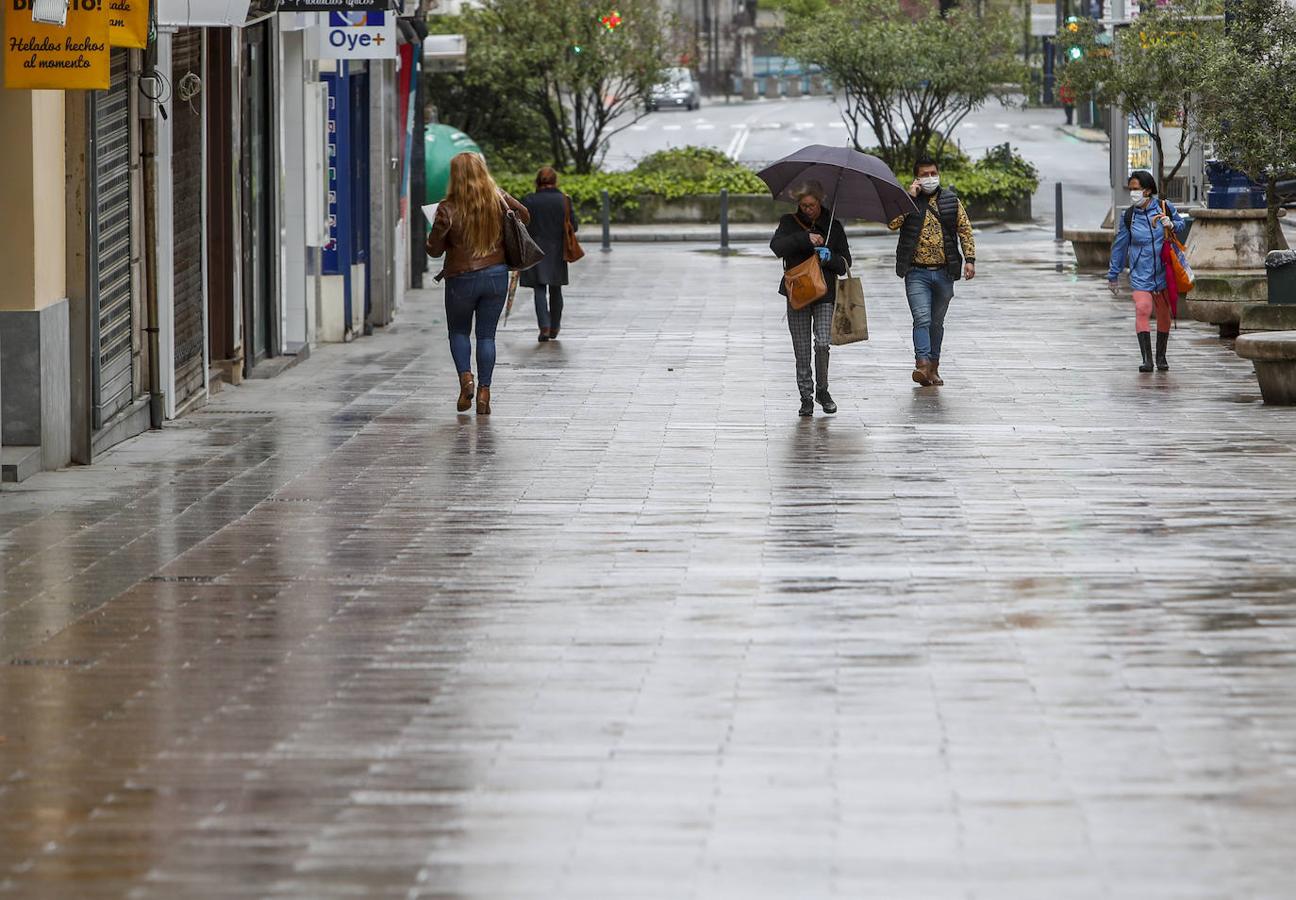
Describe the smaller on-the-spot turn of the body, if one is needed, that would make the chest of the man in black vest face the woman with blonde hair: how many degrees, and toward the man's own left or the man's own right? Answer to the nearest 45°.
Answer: approximately 45° to the man's own right

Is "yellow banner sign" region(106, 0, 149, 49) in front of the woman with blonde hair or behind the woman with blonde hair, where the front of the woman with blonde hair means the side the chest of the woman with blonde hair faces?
behind

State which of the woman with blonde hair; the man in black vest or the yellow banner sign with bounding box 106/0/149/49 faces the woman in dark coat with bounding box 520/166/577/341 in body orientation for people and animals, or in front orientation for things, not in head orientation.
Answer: the woman with blonde hair

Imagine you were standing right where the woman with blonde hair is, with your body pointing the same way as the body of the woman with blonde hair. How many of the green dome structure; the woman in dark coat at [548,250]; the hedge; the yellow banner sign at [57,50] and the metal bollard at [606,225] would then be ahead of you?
4

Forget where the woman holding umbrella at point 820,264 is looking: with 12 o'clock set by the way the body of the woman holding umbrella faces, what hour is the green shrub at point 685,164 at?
The green shrub is roughly at 6 o'clock from the woman holding umbrella.

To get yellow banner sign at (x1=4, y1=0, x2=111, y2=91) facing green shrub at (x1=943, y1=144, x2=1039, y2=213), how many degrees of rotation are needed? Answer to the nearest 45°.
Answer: approximately 135° to its left

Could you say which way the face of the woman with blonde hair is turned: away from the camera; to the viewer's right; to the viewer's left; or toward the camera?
away from the camera

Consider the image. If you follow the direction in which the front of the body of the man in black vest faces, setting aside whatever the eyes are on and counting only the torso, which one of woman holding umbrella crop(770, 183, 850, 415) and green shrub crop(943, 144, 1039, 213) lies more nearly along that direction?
the woman holding umbrella

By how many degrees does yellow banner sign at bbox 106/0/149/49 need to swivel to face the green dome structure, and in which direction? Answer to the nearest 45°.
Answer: approximately 180°

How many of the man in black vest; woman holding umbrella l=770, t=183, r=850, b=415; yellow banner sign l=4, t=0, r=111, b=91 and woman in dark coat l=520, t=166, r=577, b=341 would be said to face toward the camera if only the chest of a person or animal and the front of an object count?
3

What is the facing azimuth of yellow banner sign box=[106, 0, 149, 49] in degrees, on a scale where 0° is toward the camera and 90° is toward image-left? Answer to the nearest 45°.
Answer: approximately 0°

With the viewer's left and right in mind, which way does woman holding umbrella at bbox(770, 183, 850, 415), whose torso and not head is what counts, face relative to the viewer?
facing the viewer

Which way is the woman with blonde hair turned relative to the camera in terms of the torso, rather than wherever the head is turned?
away from the camera

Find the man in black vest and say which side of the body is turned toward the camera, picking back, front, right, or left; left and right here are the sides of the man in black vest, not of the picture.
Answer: front
